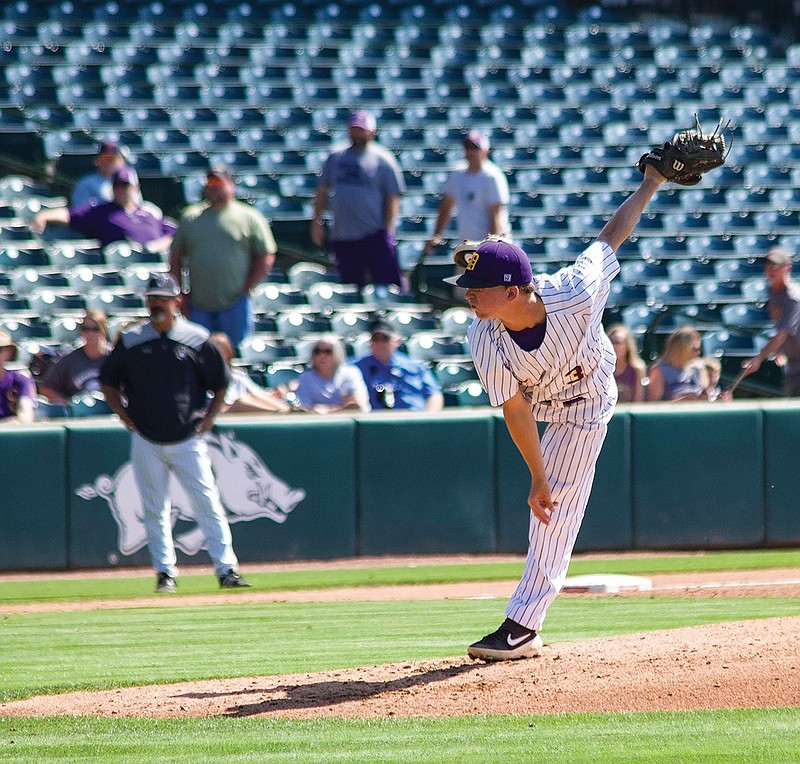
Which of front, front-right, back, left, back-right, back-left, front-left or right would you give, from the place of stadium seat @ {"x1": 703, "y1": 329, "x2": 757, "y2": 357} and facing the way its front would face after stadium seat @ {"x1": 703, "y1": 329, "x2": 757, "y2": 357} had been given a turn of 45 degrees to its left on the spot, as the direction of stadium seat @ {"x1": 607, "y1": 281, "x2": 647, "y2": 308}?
back

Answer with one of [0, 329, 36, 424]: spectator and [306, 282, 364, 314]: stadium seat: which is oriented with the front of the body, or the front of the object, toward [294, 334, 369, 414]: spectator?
the stadium seat

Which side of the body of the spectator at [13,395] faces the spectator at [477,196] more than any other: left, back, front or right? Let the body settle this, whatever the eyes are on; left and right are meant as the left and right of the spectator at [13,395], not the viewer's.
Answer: left

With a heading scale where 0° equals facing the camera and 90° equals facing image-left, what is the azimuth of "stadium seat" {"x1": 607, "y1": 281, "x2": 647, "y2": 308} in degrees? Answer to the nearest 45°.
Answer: approximately 0°
